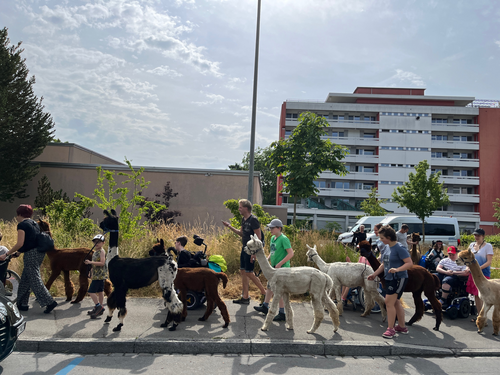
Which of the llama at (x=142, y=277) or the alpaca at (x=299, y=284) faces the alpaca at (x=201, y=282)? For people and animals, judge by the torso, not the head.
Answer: the alpaca at (x=299, y=284)

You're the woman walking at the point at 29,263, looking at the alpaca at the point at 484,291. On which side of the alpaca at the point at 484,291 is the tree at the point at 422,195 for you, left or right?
left

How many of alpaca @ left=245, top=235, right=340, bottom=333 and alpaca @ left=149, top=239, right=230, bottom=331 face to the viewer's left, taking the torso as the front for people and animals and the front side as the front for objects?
2

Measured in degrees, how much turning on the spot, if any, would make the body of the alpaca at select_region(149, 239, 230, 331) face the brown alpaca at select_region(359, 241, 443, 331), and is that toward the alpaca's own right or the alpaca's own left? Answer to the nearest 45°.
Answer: approximately 180°

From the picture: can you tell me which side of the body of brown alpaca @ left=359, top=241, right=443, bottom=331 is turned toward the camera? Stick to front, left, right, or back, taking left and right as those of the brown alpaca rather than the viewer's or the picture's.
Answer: left

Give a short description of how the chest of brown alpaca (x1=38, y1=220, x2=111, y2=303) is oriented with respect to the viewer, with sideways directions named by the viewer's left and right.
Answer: facing to the left of the viewer

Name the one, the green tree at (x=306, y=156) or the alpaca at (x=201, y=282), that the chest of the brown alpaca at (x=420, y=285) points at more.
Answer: the alpaca

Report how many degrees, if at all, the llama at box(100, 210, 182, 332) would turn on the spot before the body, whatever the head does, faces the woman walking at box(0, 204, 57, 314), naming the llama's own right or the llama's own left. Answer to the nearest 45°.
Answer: approximately 45° to the llama's own right

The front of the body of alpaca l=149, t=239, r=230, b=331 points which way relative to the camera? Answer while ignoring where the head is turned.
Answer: to the viewer's left

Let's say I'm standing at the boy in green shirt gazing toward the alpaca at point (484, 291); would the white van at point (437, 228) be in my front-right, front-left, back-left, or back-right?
front-left

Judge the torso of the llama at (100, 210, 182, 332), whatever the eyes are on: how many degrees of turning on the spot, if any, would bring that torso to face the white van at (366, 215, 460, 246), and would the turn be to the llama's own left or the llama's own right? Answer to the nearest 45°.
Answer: approximately 135° to the llama's own right

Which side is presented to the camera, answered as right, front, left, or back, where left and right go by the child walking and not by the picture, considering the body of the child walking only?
left

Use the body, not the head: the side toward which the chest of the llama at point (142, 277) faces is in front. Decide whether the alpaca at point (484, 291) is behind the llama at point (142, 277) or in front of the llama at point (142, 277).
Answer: behind

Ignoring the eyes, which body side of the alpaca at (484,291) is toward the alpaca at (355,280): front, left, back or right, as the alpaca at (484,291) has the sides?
front

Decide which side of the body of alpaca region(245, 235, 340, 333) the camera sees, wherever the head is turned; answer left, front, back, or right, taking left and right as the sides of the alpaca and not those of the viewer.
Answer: left

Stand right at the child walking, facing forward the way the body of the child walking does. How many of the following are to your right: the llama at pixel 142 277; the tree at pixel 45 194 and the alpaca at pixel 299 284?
1

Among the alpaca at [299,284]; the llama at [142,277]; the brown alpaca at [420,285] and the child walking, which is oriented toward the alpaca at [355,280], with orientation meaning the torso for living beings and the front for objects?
the brown alpaca

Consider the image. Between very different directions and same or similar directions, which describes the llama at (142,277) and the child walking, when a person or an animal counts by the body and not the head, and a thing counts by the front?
same or similar directions

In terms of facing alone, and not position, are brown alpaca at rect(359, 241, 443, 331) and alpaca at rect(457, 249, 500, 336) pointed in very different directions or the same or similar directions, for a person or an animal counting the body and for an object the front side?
same or similar directions

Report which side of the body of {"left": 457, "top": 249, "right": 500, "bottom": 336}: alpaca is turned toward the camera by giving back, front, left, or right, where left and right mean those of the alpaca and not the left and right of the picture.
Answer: left

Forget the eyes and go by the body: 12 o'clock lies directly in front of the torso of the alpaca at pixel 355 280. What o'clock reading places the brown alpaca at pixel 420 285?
The brown alpaca is roughly at 6 o'clock from the alpaca.
